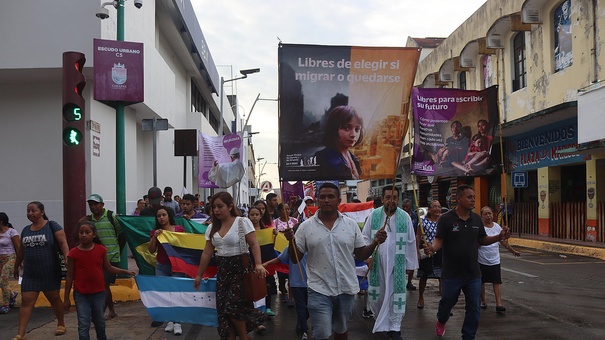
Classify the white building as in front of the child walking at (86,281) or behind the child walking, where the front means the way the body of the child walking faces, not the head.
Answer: behind

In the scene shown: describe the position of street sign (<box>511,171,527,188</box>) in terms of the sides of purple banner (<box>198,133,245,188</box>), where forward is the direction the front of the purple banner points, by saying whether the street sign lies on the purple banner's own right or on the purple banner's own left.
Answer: on the purple banner's own left

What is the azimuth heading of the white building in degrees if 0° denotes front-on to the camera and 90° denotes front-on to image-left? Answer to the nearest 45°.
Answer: approximately 270°

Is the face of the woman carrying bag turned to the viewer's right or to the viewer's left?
to the viewer's left

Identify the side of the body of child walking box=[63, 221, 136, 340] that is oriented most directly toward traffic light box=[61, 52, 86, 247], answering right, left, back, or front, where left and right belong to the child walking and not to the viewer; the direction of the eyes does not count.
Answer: back
